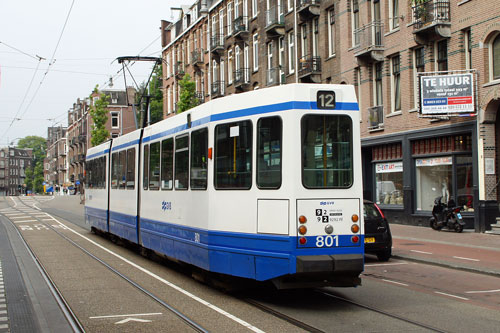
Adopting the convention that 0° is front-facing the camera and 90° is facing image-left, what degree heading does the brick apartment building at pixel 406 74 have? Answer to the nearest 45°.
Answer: approximately 45°

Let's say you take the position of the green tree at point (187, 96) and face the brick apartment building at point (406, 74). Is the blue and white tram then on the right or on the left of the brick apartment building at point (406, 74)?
right

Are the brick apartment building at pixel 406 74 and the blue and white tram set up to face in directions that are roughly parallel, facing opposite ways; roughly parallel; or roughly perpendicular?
roughly perpendicular

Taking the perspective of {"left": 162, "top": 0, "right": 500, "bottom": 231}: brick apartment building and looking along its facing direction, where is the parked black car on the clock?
The parked black car is roughly at 11 o'clock from the brick apartment building.

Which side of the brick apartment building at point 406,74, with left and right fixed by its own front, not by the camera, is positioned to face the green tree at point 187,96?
right
